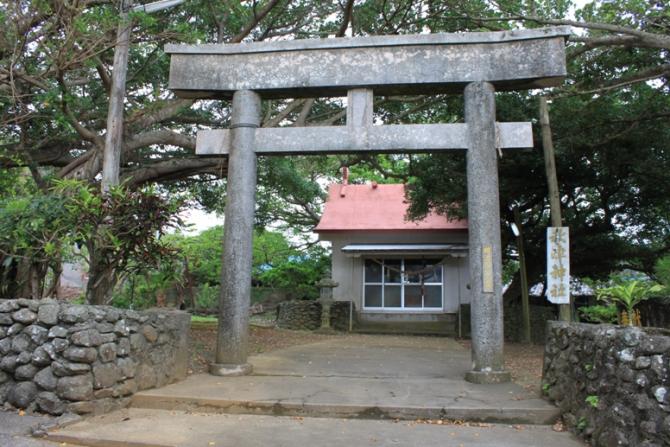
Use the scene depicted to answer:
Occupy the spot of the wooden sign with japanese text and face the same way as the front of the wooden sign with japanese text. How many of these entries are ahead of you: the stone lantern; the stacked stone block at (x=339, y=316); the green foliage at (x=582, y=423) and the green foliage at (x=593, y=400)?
2

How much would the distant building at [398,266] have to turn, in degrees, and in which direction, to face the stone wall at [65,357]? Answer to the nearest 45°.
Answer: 0° — it already faces it

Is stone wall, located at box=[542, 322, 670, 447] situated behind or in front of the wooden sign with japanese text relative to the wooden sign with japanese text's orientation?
in front

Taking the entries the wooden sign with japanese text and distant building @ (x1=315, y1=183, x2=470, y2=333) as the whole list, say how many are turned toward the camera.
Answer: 2

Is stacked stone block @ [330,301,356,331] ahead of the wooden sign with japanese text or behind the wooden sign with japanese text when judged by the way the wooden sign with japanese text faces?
behind

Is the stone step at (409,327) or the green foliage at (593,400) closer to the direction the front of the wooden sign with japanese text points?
the green foliage

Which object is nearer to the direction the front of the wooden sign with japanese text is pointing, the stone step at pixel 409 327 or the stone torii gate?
the stone torii gate

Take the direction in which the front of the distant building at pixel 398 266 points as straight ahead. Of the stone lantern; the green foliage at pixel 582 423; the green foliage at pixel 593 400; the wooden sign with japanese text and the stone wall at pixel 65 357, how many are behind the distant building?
0

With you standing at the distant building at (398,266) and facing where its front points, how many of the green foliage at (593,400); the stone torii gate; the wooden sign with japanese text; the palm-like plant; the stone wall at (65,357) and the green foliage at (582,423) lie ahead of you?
6

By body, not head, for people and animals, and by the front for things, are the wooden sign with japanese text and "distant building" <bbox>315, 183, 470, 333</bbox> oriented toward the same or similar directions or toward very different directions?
same or similar directions

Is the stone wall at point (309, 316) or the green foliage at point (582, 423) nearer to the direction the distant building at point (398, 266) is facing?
the green foliage

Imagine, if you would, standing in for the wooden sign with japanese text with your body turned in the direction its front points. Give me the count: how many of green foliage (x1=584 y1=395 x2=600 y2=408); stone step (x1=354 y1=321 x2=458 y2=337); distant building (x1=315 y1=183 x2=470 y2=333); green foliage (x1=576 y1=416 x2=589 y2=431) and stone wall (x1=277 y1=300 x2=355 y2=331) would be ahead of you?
2

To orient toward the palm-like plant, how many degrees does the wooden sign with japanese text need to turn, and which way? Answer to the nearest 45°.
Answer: approximately 45° to its left

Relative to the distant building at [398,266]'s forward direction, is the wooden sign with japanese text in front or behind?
in front

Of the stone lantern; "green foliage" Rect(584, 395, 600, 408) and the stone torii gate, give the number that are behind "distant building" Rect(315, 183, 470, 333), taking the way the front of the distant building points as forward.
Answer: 0

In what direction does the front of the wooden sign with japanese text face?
toward the camera

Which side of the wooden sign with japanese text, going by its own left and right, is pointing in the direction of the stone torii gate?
right
